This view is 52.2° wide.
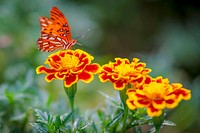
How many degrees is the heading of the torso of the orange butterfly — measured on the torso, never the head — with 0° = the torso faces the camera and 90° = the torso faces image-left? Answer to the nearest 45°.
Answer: approximately 270°
